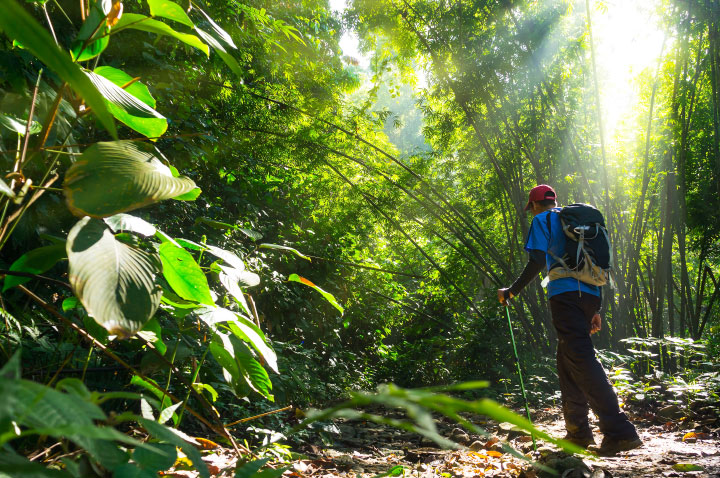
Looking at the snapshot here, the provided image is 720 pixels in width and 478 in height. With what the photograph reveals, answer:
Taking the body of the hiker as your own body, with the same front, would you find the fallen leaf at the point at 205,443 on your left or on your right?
on your left

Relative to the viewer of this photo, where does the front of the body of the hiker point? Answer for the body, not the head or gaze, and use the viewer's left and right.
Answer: facing away from the viewer and to the left of the viewer
